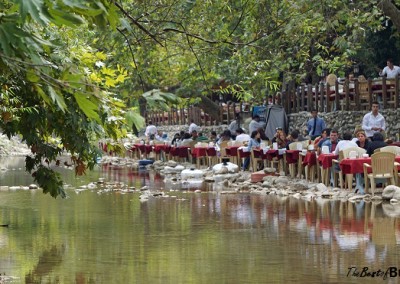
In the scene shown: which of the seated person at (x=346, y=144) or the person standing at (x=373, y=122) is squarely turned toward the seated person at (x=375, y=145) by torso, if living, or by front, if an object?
the person standing

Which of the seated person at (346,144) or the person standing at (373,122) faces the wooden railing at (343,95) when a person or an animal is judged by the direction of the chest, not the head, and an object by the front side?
the seated person

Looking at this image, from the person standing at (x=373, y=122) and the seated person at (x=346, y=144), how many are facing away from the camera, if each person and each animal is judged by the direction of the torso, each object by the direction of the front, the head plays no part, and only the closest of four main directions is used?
1

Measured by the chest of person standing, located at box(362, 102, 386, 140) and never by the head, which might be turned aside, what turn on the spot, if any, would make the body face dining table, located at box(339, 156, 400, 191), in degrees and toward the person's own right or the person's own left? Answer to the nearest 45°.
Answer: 0° — they already face it

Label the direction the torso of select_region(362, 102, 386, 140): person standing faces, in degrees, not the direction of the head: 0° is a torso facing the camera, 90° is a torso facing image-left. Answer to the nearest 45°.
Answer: approximately 0°

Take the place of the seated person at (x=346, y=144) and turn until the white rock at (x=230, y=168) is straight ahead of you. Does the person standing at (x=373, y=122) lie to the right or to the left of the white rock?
right

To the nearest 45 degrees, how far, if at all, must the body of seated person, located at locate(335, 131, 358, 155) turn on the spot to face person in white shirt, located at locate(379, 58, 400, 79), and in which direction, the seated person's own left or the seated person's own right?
0° — they already face them

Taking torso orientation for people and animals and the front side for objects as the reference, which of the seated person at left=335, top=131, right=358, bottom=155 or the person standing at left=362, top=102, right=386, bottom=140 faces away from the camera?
the seated person

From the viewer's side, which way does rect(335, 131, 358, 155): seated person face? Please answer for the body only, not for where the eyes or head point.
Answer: away from the camera

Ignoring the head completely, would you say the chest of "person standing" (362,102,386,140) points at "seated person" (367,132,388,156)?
yes
